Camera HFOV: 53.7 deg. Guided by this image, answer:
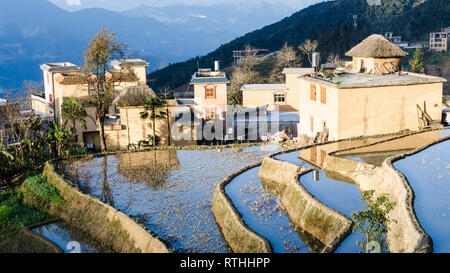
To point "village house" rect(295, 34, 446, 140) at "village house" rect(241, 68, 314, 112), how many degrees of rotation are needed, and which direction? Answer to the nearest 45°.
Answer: approximately 90° to its right

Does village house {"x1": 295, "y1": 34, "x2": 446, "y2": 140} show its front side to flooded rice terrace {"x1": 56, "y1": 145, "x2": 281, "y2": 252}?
yes

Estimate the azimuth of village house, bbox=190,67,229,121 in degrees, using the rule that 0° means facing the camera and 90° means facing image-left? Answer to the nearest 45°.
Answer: approximately 0°

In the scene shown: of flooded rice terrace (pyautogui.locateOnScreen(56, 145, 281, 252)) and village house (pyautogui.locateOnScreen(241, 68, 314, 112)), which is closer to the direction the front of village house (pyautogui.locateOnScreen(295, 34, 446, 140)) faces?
the flooded rice terrace

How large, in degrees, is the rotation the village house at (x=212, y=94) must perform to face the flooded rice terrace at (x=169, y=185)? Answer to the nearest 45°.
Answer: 0° — it already faces it

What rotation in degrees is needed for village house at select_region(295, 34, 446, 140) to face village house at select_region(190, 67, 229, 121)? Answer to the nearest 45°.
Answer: approximately 90° to its right

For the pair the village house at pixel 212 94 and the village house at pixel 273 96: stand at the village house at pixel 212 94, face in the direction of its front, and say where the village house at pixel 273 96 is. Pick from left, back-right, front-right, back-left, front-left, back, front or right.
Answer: back-left
